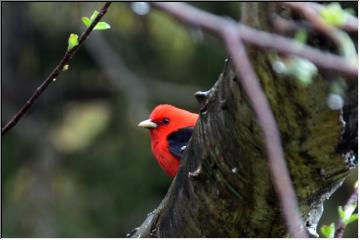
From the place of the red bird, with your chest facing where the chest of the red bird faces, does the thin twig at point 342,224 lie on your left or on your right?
on your left

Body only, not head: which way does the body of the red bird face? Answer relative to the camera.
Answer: to the viewer's left
